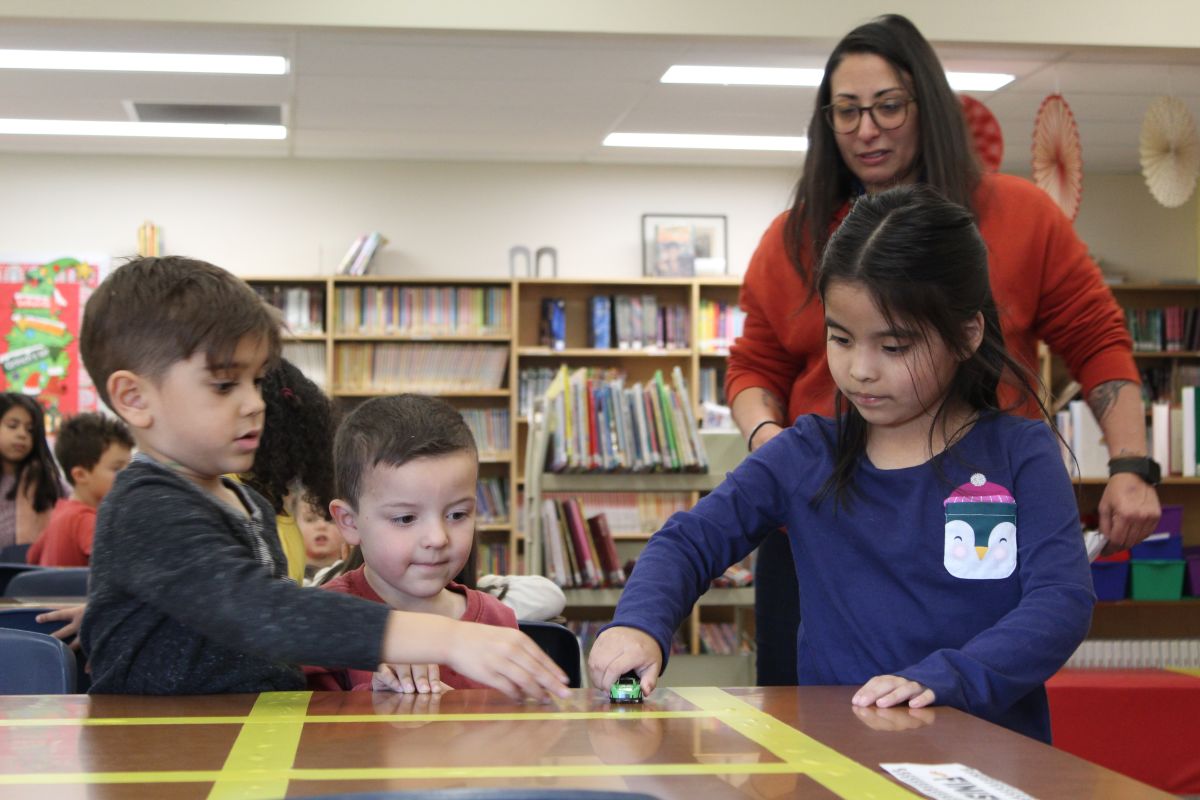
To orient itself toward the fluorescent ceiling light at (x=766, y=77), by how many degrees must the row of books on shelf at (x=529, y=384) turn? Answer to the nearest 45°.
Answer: approximately 45° to its left

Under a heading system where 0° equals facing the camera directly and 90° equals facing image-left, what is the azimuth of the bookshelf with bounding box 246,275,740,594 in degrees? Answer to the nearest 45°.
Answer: approximately 0°

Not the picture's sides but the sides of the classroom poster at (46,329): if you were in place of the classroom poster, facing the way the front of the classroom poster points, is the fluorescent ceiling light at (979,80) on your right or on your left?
on your left

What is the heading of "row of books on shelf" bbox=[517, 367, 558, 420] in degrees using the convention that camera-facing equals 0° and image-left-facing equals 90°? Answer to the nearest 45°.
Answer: approximately 0°

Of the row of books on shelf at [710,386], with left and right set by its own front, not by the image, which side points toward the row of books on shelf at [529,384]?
right
